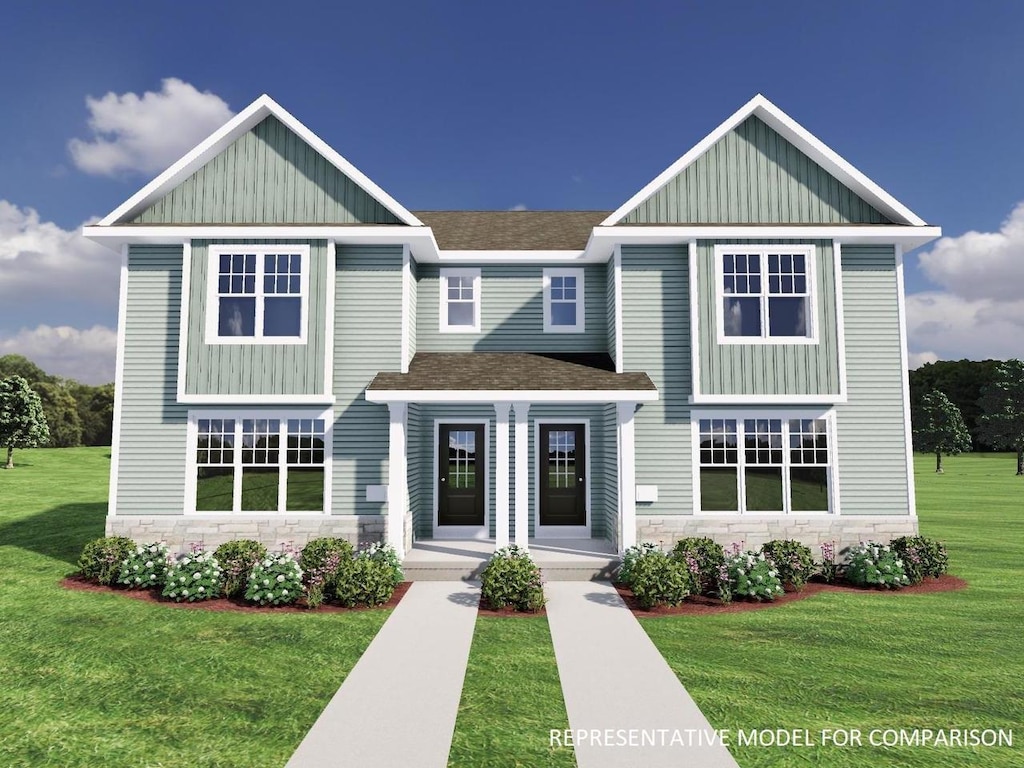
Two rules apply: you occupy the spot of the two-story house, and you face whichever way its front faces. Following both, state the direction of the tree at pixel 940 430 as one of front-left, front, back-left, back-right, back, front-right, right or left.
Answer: back-left

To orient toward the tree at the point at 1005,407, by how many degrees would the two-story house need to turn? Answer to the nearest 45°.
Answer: approximately 135° to its left

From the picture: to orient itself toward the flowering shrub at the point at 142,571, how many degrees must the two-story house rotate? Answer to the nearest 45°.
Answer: approximately 90° to its right

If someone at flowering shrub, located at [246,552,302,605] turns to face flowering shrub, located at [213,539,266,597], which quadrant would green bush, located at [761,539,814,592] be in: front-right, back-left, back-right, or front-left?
back-right

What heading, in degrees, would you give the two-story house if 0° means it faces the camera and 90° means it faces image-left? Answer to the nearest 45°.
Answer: approximately 0°
